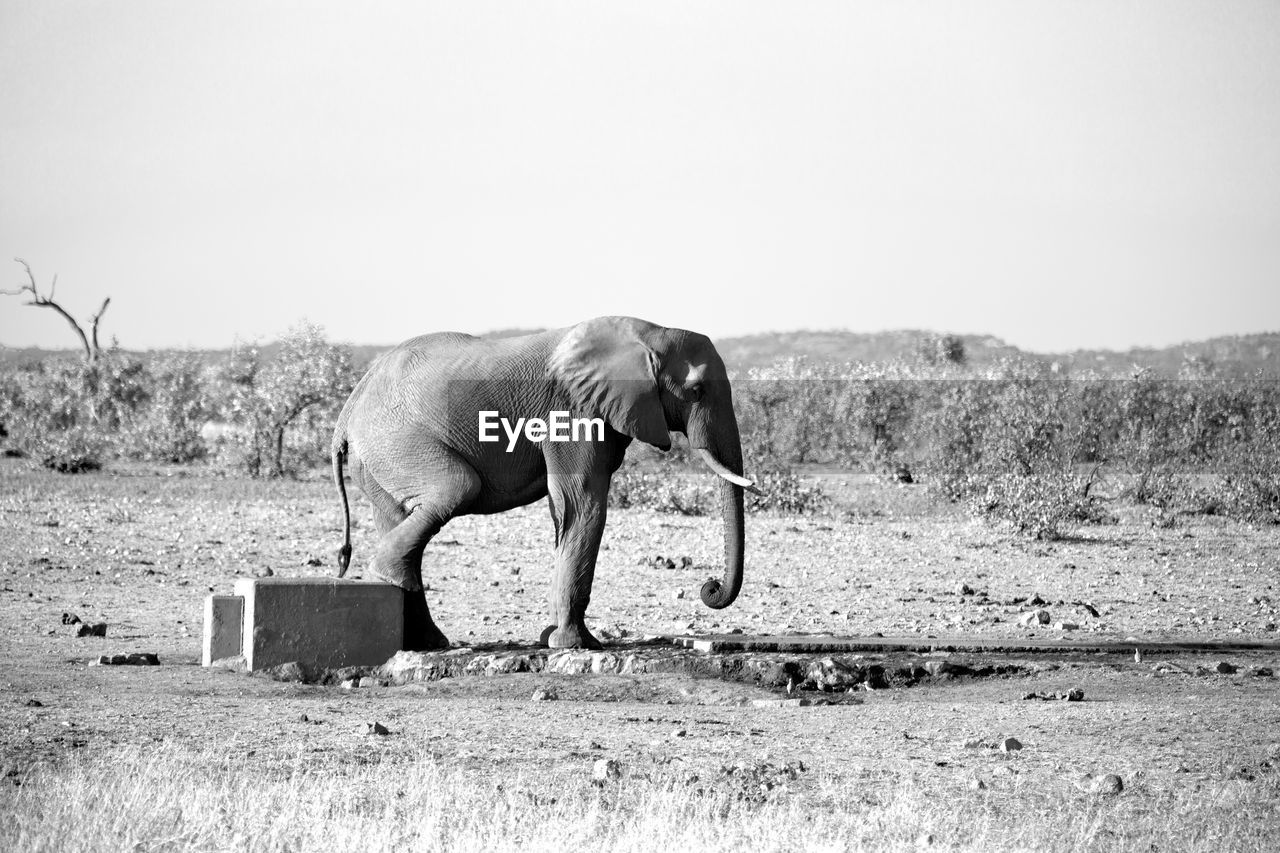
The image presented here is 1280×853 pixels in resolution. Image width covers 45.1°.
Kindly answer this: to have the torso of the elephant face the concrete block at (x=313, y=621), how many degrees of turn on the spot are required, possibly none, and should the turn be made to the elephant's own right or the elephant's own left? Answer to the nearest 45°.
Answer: approximately 180°

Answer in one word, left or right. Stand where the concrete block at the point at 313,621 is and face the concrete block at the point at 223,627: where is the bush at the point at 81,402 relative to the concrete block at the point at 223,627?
right

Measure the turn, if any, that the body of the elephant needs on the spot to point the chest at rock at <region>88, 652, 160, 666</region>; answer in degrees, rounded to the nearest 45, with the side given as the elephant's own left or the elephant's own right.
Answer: approximately 180°

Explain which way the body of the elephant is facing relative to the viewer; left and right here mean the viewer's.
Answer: facing to the right of the viewer

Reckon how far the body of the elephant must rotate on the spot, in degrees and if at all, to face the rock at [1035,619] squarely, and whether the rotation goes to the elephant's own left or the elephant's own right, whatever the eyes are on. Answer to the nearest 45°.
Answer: approximately 45° to the elephant's own left

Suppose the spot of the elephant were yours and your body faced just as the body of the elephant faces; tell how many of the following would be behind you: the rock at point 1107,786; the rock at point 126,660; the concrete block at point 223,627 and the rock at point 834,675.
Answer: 2

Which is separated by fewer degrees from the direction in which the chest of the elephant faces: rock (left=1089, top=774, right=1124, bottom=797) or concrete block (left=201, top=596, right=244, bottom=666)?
the rock

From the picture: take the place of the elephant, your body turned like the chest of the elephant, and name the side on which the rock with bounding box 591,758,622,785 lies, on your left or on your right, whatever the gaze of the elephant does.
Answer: on your right

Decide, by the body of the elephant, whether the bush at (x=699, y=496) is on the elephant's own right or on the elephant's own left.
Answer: on the elephant's own left

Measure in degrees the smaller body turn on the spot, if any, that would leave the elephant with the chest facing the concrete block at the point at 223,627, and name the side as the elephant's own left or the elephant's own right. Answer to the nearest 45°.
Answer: approximately 180°

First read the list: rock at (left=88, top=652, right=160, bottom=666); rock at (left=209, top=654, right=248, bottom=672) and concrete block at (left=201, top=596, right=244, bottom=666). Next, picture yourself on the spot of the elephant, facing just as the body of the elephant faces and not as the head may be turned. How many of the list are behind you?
3

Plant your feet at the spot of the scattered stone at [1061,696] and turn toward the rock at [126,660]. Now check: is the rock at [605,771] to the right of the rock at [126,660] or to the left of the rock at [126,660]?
left

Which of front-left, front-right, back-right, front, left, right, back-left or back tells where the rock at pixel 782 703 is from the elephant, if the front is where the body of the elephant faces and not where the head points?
front-right

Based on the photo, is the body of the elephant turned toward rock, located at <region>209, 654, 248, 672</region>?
no

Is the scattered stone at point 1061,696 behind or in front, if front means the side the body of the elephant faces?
in front

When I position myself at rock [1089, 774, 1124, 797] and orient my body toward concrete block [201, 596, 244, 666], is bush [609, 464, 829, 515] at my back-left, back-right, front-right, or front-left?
front-right

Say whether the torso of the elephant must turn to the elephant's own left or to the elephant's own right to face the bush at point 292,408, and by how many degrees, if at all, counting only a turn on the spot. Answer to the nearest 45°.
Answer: approximately 90° to the elephant's own left
